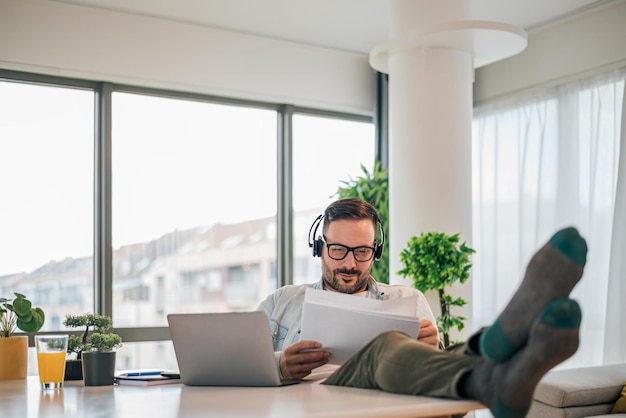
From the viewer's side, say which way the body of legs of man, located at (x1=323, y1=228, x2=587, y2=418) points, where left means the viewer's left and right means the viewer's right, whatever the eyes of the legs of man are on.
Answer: facing the viewer and to the right of the viewer

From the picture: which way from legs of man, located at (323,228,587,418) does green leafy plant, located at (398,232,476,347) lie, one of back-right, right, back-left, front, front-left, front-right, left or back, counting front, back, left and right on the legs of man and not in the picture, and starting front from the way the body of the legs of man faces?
back-left

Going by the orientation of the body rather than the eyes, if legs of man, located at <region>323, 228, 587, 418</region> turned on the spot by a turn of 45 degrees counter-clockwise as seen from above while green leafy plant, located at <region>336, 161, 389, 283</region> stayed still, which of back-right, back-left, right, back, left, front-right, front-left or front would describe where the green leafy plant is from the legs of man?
left

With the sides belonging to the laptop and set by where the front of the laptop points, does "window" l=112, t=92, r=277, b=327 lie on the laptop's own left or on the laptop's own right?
on the laptop's own left

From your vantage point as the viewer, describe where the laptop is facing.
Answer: facing away from the viewer and to the right of the viewer

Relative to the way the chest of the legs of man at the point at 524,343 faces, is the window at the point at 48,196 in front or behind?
behind
